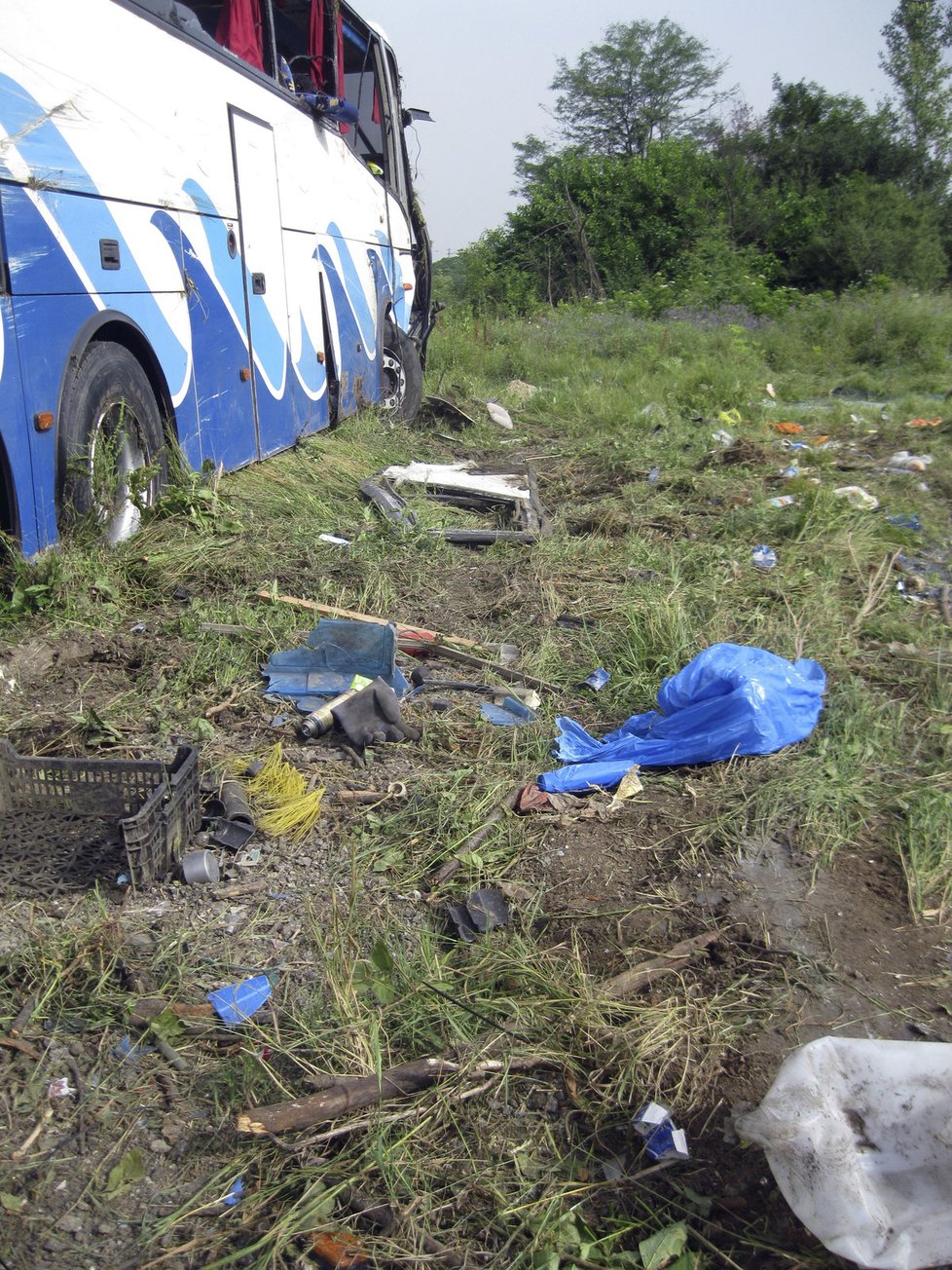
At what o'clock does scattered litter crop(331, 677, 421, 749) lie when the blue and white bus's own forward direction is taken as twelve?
The scattered litter is roughly at 4 o'clock from the blue and white bus.

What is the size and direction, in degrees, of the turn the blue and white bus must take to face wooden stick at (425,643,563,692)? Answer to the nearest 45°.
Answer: approximately 90° to its right

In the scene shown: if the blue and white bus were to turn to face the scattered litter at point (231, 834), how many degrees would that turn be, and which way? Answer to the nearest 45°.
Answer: approximately 135° to its right

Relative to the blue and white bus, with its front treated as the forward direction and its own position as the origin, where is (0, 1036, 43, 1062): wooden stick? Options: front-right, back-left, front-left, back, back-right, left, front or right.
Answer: back-right

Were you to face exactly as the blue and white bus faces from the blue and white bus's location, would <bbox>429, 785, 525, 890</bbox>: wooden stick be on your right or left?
on your right

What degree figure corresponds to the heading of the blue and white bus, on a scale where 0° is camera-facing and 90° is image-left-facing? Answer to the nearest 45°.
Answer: approximately 225°

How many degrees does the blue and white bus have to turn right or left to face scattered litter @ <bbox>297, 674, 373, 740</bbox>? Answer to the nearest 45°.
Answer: approximately 135° to its right

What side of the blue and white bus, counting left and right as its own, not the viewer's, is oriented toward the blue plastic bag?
right

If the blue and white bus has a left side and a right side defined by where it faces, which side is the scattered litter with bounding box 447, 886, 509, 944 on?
on its right

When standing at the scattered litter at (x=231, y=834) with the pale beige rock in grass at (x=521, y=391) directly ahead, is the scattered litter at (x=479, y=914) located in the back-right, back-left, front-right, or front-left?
back-right

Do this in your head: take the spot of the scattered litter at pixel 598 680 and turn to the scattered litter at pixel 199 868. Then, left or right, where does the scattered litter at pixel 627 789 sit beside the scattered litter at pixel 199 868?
left
